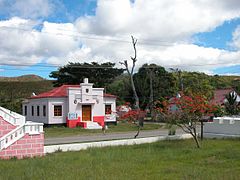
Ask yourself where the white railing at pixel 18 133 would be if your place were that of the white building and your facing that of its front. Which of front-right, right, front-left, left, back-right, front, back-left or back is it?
front-right

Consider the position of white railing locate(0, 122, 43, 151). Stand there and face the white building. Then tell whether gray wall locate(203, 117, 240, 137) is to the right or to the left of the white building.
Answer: right

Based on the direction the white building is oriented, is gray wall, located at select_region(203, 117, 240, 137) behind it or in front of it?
in front

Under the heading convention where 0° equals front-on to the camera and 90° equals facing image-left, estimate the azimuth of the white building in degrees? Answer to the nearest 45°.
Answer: approximately 315°

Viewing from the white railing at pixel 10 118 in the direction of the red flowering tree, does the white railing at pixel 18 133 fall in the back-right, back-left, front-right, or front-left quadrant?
front-right

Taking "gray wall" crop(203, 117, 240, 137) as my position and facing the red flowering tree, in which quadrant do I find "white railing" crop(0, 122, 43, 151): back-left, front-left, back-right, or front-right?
front-right

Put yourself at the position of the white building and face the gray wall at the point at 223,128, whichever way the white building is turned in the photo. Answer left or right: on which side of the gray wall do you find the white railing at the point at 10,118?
right
